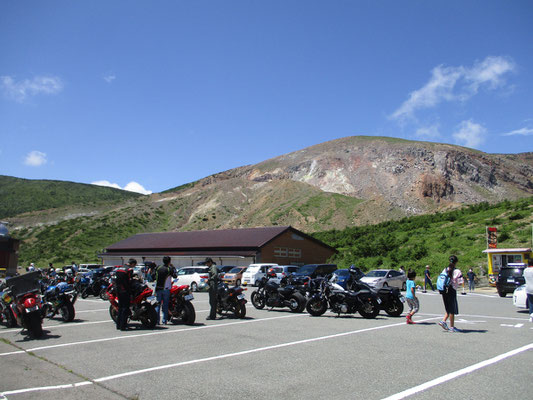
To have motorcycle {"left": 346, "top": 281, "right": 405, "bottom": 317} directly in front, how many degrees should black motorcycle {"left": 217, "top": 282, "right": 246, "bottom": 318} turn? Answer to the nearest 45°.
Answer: approximately 135° to its right

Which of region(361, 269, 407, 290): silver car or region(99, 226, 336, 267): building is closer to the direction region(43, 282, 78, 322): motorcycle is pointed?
the building

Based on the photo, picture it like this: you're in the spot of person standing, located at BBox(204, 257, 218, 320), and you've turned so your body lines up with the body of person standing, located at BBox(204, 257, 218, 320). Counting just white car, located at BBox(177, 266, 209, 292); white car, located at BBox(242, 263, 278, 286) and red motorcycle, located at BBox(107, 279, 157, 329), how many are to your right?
2

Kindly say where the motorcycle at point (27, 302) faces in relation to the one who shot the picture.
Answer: facing away from the viewer and to the left of the viewer
